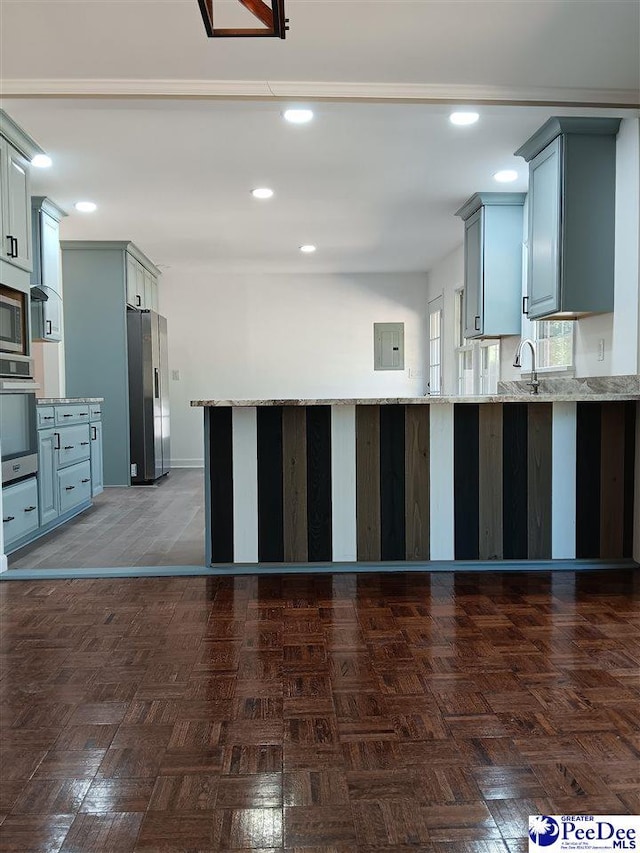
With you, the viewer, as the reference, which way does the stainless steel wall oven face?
facing the viewer and to the right of the viewer

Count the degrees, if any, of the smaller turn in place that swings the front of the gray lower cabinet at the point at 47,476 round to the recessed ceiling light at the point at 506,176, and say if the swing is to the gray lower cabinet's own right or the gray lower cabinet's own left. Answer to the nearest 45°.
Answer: approximately 45° to the gray lower cabinet's own left

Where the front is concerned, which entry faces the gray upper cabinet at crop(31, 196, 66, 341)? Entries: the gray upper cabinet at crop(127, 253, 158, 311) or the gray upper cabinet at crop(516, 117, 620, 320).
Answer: the gray upper cabinet at crop(516, 117, 620, 320)

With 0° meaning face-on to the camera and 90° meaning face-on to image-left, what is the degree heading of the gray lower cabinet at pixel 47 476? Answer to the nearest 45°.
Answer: approximately 315°

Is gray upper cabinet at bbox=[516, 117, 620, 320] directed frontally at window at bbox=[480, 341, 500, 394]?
no

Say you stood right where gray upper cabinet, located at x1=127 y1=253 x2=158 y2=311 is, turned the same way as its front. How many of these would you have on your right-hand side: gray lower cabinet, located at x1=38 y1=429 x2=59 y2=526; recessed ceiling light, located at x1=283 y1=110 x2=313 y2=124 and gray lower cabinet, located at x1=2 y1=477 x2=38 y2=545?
3

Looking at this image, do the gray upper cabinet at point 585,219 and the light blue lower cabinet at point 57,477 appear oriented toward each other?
yes

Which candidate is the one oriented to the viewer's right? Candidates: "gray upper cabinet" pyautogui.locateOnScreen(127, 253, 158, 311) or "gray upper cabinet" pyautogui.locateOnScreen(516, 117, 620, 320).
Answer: "gray upper cabinet" pyautogui.locateOnScreen(127, 253, 158, 311)

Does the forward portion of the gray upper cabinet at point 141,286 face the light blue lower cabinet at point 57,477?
no

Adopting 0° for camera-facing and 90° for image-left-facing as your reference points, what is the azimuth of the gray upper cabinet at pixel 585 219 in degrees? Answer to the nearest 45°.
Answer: approximately 90°

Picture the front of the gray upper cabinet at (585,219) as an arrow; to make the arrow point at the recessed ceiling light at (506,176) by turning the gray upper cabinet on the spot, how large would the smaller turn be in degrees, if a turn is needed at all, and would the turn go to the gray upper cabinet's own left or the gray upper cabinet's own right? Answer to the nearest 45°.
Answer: approximately 45° to the gray upper cabinet's own right

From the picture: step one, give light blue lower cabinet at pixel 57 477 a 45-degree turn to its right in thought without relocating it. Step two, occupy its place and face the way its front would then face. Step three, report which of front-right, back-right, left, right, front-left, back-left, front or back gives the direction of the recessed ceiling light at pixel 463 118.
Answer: front-left

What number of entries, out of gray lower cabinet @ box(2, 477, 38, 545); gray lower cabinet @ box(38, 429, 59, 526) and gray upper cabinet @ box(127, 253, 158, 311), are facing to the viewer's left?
0

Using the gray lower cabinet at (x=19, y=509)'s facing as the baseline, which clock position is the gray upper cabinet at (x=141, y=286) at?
The gray upper cabinet is roughly at 8 o'clock from the gray lower cabinet.

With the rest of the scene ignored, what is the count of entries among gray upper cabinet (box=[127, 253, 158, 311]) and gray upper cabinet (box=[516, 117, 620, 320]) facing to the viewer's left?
1
